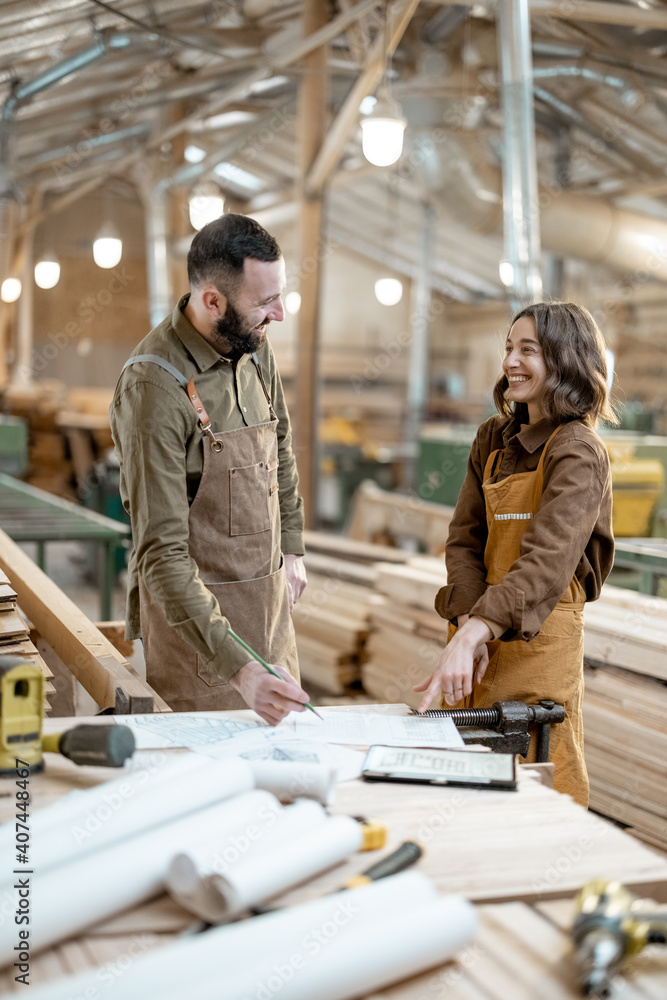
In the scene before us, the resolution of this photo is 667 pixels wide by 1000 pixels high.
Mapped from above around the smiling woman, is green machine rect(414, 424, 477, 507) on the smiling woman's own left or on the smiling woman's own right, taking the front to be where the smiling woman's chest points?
on the smiling woman's own right

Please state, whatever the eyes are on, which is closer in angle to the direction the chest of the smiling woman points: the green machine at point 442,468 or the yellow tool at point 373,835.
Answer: the yellow tool

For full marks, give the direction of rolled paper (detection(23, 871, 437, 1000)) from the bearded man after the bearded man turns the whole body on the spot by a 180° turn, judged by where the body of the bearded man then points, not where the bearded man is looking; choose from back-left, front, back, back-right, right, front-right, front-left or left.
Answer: back-left

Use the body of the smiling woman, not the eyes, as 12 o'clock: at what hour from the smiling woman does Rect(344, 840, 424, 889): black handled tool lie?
The black handled tool is roughly at 11 o'clock from the smiling woman.

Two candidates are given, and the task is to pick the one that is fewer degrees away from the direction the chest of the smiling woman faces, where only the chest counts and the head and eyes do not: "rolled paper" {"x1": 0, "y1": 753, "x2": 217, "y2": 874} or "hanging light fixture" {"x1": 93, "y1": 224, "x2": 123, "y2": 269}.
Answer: the rolled paper

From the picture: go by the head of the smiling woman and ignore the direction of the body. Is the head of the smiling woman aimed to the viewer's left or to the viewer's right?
to the viewer's left

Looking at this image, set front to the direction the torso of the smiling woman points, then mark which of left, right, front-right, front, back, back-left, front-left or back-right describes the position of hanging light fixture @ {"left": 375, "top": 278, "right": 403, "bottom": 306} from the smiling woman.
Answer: back-right

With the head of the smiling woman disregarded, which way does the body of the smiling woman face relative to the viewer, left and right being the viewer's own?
facing the viewer and to the left of the viewer

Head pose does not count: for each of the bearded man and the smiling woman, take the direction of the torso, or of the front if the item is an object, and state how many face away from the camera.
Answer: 0

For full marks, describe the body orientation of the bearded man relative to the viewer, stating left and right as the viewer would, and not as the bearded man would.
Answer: facing the viewer and to the right of the viewer

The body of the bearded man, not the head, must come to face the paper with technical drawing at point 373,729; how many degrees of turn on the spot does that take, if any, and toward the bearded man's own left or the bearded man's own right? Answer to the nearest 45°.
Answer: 0° — they already face it

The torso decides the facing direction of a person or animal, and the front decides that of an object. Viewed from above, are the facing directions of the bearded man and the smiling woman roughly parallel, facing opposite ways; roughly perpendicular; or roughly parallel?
roughly perpendicular

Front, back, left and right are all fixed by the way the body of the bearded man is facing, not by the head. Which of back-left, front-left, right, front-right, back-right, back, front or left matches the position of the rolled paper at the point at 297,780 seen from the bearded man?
front-right

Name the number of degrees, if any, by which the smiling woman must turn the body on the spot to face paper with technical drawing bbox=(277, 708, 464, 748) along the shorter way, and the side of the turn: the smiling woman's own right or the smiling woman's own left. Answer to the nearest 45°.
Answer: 0° — they already face it

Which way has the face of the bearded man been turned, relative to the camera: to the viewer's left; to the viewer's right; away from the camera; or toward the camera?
to the viewer's right

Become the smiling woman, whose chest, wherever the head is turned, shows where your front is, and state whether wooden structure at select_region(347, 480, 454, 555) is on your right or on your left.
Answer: on your right

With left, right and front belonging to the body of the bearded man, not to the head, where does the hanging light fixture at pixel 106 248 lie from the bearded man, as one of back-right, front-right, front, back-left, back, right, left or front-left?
back-left

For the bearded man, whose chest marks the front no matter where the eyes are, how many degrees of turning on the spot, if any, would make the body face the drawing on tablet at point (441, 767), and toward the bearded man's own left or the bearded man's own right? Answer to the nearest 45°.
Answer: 0° — they already face it
